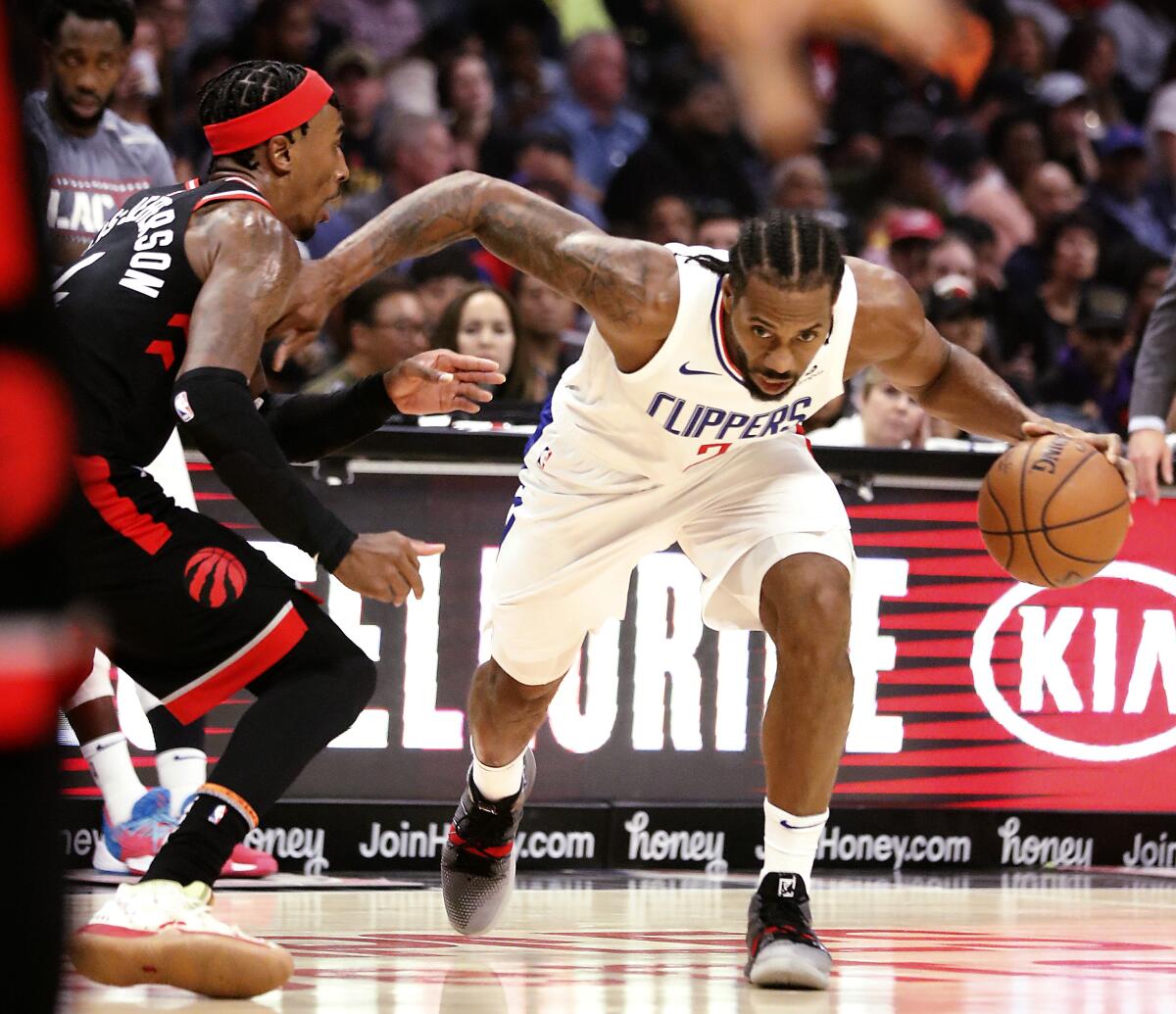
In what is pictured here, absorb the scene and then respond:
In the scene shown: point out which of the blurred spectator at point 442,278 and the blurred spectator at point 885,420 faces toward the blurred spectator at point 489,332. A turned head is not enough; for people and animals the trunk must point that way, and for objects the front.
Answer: the blurred spectator at point 442,278

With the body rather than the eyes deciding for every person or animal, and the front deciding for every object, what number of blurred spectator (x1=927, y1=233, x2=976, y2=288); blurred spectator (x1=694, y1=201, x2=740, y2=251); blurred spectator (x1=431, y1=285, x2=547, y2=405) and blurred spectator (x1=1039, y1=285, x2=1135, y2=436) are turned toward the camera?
4

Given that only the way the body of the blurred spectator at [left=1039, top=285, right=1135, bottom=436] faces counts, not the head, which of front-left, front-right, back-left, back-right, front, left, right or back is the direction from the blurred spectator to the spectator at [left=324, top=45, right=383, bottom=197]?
right

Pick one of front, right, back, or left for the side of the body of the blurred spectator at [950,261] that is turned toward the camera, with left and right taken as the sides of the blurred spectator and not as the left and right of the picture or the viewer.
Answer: front

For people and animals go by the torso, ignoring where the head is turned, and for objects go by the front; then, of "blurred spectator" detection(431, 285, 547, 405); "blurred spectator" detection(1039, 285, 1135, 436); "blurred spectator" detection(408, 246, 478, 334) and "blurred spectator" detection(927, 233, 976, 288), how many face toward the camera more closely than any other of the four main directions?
4

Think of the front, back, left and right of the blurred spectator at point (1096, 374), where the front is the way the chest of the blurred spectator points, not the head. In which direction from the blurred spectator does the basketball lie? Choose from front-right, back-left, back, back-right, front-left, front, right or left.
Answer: front

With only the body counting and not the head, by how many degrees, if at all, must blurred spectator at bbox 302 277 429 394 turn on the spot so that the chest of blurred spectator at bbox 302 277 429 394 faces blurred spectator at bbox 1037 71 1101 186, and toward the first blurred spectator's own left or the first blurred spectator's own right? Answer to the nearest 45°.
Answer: approximately 90° to the first blurred spectator's own left

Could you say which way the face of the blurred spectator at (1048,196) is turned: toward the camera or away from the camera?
toward the camera

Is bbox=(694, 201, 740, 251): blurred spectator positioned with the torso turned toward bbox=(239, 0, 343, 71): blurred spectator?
no

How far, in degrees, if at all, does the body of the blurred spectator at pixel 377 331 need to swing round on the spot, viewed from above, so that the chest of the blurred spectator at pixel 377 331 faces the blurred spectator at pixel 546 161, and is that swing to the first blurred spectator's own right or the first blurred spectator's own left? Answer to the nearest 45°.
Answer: approximately 135° to the first blurred spectator's own left

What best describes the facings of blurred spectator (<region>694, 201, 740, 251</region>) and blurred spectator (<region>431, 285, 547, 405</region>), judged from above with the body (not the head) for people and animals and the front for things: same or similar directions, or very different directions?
same or similar directions

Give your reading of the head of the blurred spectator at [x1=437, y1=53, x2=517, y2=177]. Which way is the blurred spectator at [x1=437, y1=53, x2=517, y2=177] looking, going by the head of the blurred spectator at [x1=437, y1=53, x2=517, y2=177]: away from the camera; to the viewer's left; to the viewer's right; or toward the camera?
toward the camera

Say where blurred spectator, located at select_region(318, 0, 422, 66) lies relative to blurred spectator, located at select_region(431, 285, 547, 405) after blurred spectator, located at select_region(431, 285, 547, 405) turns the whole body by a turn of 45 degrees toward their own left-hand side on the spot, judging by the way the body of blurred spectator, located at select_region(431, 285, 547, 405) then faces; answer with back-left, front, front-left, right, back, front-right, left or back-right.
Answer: back-left

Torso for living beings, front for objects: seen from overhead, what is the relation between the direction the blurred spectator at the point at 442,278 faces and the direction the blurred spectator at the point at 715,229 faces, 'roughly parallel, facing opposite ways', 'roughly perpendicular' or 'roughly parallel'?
roughly parallel

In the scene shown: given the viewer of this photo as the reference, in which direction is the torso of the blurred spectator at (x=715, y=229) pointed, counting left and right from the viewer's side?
facing the viewer

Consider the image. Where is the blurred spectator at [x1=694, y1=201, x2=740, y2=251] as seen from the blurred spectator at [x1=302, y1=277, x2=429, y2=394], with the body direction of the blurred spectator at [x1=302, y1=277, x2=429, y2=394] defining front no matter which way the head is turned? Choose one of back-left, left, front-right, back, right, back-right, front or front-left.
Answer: left

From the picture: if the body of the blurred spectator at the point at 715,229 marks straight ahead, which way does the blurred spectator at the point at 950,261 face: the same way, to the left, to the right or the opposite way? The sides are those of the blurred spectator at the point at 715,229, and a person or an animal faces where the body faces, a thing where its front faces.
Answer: the same way

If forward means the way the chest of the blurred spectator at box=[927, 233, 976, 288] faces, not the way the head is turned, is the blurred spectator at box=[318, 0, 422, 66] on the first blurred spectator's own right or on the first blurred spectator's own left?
on the first blurred spectator's own right

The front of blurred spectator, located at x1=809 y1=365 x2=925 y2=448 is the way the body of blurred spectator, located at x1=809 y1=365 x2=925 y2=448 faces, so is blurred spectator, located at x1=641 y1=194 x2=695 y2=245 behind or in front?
behind

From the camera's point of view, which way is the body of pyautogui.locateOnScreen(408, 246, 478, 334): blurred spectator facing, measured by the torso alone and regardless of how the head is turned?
toward the camera

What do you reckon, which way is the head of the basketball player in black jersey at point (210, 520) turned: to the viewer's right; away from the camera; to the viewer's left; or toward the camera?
to the viewer's right
